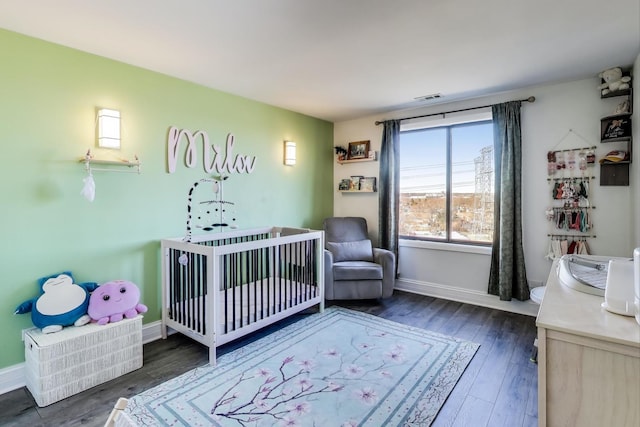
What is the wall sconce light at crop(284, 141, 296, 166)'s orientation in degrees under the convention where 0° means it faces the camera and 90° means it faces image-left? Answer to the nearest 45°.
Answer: approximately 315°

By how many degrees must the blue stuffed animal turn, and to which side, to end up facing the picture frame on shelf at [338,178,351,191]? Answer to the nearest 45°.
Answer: approximately 90° to its left

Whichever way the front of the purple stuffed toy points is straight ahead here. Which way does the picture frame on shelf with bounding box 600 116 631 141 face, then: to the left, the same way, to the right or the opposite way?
to the right

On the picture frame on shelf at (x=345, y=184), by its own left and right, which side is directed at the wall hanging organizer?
left

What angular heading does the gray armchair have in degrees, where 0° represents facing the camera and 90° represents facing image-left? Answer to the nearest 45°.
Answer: approximately 0°

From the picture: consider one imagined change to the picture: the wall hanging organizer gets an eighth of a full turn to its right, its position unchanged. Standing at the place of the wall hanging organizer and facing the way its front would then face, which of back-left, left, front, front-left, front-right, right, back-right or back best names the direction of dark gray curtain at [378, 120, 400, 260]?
front-right
